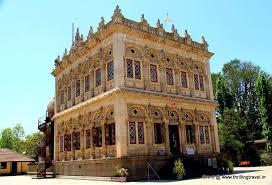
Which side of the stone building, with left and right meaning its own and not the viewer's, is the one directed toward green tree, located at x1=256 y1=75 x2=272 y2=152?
left

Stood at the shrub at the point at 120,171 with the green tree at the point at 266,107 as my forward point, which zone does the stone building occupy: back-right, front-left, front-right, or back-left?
front-left

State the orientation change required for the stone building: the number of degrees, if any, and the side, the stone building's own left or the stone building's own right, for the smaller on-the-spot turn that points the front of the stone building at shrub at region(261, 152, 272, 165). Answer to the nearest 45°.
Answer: approximately 90° to the stone building's own left

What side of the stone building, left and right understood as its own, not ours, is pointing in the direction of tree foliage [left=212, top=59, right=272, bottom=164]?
left

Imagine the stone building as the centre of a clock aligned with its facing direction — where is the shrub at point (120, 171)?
The shrub is roughly at 2 o'clock from the stone building.

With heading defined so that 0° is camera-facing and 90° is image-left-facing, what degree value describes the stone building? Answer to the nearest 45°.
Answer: approximately 315°
